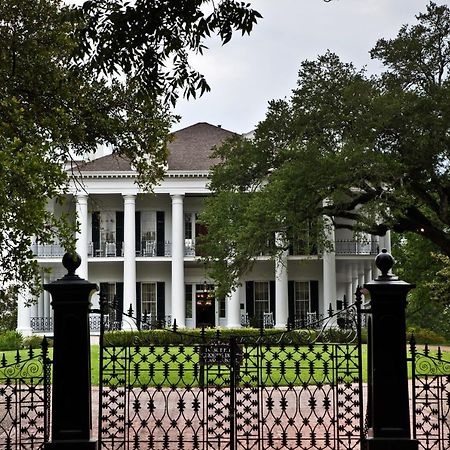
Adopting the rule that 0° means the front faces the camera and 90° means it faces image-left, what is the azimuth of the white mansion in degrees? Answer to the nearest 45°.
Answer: approximately 0°

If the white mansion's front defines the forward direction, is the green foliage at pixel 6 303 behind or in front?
in front

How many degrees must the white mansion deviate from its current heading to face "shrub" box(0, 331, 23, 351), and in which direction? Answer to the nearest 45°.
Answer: approximately 45° to its right

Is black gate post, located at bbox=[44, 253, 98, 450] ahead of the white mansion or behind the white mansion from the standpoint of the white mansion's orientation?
ahead

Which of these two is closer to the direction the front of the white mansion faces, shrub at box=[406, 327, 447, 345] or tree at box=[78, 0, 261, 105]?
the tree

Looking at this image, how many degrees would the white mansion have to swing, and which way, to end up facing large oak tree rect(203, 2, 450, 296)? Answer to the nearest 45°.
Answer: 0° — it already faces it

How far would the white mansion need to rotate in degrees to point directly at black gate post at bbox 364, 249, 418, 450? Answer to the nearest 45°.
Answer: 0° — it already faces it

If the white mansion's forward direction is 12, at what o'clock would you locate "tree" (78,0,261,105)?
The tree is roughly at 12 o'clock from the white mansion.

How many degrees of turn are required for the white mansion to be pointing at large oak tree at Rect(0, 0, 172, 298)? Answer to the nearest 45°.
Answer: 0° — it already faces it
